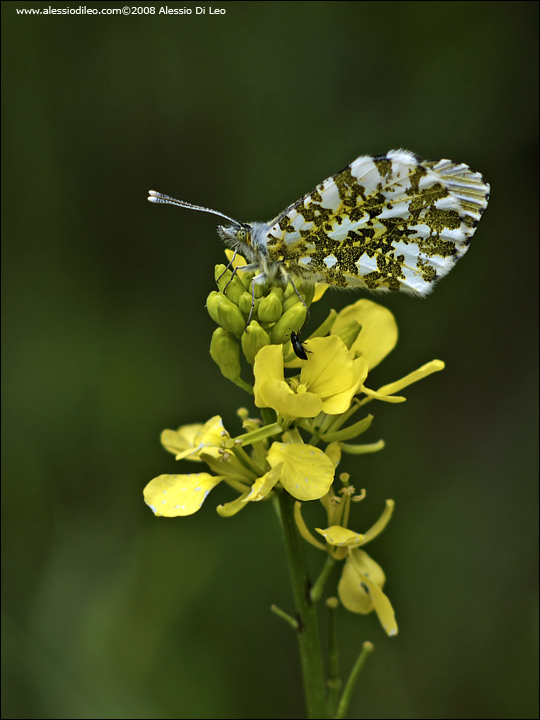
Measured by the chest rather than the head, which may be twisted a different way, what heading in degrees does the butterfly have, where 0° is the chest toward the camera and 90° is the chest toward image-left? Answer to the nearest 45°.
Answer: approximately 90°
